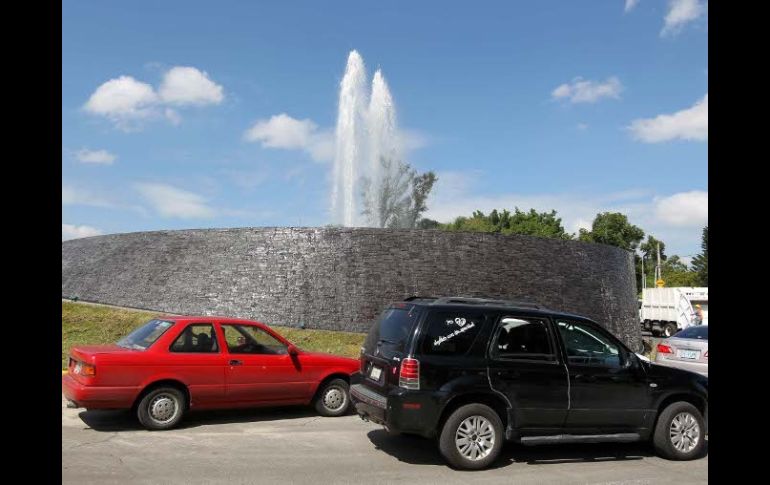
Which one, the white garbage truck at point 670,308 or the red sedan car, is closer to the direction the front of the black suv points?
the white garbage truck

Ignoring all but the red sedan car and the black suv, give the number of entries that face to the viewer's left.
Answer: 0

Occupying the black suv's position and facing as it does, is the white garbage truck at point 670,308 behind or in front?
in front

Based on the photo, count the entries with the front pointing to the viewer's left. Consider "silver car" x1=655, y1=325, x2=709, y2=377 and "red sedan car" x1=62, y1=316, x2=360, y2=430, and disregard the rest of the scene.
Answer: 0

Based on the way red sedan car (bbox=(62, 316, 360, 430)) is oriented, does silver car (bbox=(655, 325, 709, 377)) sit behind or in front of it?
in front

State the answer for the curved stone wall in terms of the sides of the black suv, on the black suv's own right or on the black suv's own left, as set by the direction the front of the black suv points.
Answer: on the black suv's own left

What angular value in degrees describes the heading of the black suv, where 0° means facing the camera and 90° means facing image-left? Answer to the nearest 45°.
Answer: approximately 225°

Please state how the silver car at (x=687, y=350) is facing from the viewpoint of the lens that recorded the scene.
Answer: facing away from the viewer and to the right of the viewer

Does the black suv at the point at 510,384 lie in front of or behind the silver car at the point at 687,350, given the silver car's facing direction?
behind

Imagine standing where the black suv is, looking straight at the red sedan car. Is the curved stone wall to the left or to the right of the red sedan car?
right

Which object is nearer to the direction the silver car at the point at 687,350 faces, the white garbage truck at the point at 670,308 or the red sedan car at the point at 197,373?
the white garbage truck
